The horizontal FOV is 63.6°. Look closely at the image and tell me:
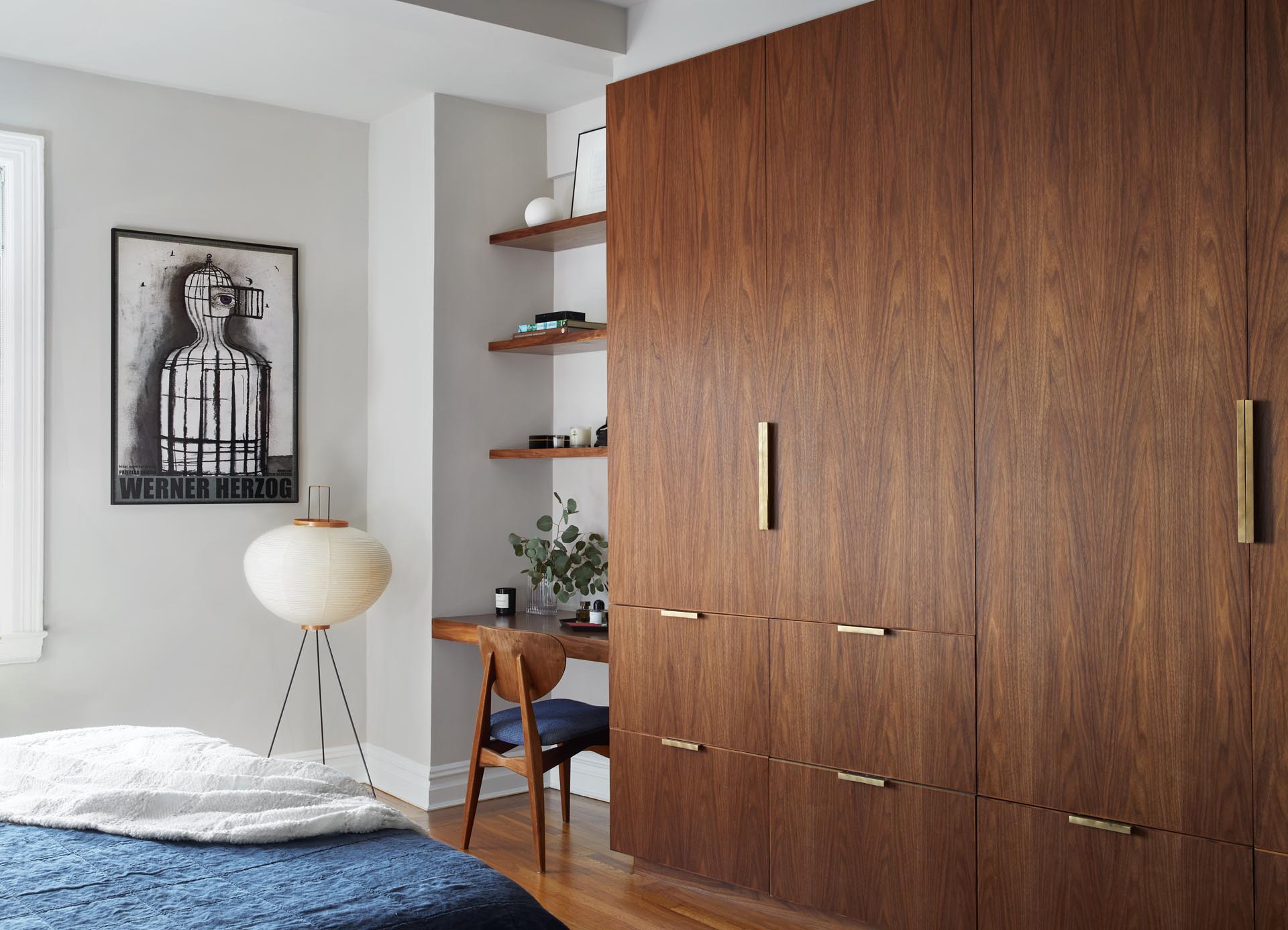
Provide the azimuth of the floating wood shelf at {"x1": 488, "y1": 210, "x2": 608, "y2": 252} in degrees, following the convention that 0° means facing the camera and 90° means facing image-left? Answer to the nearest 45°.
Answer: approximately 45°

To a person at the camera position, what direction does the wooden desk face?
facing the viewer and to the left of the viewer

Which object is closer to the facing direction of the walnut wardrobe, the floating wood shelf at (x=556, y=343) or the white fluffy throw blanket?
the white fluffy throw blanket

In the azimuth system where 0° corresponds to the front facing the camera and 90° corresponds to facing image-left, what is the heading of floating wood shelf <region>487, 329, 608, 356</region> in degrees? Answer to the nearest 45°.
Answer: approximately 45°

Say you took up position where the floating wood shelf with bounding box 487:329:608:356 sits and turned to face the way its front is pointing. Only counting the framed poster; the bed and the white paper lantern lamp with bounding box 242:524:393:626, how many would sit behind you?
0

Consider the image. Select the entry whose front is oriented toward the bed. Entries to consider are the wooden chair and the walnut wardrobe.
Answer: the walnut wardrobe

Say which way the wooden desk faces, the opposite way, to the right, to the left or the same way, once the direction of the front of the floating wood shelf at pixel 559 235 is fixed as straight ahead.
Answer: the same way

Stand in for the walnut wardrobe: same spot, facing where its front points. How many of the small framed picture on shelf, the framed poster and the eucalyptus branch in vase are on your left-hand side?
0

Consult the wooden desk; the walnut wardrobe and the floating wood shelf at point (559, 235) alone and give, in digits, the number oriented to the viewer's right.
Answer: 0

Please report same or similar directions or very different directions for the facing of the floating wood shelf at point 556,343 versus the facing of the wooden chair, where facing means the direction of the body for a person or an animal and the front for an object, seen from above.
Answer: very different directions

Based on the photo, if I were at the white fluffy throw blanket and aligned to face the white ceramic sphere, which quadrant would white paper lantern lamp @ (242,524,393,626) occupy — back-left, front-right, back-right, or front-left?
front-left

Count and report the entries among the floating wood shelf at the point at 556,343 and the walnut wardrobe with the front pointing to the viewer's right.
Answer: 0

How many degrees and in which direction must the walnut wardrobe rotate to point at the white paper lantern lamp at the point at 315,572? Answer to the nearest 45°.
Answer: approximately 45° to its right

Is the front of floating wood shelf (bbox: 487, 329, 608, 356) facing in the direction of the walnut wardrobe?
no

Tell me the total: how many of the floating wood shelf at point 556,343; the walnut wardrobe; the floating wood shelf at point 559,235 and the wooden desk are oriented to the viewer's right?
0

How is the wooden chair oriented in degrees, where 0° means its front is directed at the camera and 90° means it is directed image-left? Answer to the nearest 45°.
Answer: approximately 225°
